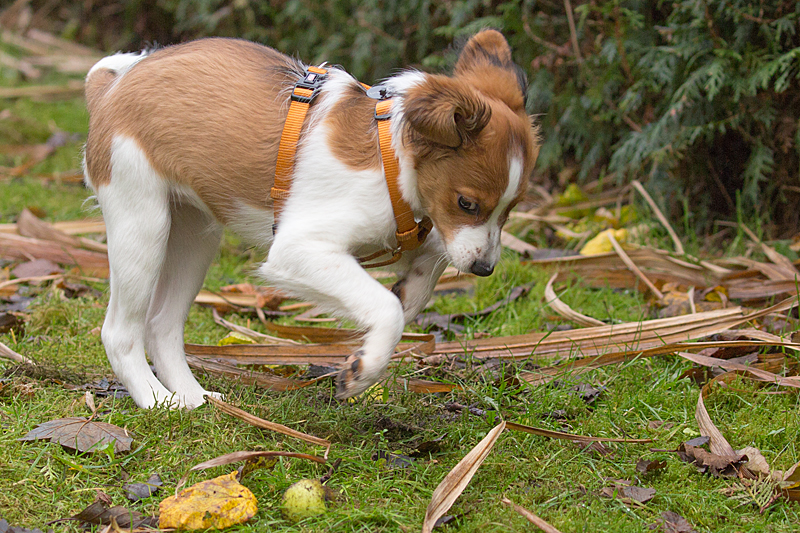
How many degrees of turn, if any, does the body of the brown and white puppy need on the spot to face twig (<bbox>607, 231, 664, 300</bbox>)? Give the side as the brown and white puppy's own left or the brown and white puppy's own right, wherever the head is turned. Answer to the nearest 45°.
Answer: approximately 45° to the brown and white puppy's own left

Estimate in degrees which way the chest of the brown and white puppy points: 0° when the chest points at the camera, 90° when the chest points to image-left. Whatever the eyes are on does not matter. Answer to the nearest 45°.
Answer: approximately 270°

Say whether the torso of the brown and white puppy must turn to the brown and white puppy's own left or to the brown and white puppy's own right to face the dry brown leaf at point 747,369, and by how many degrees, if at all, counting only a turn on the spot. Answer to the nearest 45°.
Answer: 0° — it already faces it

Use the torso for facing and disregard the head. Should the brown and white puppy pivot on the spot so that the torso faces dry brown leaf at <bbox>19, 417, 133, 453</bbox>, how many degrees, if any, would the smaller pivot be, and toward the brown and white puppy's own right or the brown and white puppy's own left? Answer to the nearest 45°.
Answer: approximately 135° to the brown and white puppy's own right

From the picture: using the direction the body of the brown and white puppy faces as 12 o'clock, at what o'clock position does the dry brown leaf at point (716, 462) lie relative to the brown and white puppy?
The dry brown leaf is roughly at 1 o'clock from the brown and white puppy.

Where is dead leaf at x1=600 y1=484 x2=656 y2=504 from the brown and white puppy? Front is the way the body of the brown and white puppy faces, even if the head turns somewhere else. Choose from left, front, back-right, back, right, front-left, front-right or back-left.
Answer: front-right

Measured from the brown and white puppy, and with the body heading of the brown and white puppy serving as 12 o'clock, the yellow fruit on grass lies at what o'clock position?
The yellow fruit on grass is roughly at 3 o'clock from the brown and white puppy.

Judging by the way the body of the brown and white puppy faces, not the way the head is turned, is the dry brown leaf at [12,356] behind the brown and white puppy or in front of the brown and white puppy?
behind

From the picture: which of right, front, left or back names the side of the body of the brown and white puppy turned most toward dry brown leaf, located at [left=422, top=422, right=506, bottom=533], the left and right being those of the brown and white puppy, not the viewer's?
right

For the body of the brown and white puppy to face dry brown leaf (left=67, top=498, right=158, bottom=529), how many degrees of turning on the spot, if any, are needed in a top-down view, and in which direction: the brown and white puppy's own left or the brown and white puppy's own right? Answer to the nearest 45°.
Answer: approximately 135° to the brown and white puppy's own right
